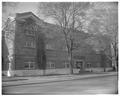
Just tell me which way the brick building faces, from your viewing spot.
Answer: facing the viewer and to the right of the viewer

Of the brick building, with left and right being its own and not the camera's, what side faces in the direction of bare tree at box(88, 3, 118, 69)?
left
